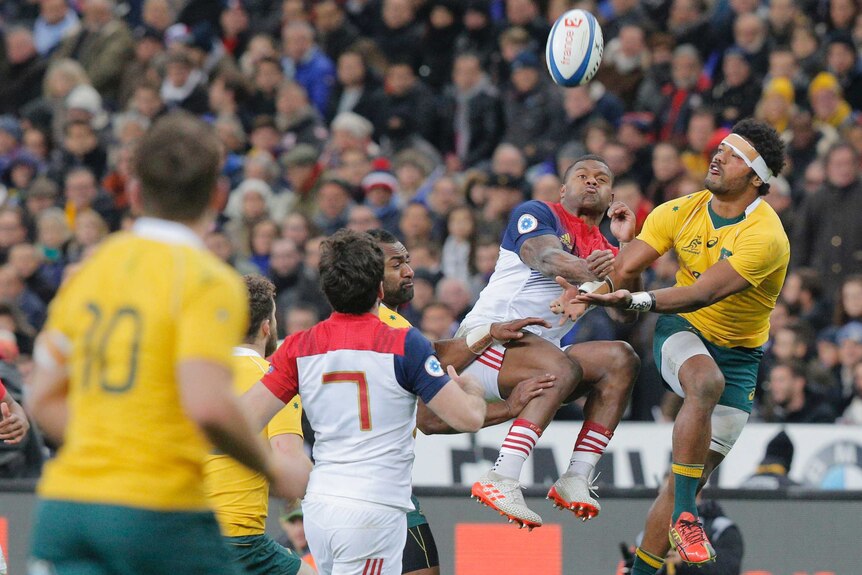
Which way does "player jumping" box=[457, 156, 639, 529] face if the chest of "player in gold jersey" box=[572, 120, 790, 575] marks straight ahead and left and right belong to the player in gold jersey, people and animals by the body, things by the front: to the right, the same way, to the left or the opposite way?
to the left

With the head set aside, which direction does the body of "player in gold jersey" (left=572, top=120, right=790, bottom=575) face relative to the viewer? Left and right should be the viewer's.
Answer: facing the viewer and to the left of the viewer

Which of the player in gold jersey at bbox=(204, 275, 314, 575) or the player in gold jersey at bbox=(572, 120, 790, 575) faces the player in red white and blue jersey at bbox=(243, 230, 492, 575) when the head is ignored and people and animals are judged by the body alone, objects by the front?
the player in gold jersey at bbox=(572, 120, 790, 575)

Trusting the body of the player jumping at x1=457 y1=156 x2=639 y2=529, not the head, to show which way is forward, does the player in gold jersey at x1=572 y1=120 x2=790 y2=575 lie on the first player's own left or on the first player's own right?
on the first player's own left

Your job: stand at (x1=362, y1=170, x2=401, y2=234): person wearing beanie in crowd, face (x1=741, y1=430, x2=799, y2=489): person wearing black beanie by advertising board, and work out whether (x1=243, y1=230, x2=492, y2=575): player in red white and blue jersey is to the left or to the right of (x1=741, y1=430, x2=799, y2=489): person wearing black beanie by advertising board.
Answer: right

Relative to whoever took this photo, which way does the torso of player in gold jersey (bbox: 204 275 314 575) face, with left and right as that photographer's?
facing away from the viewer and to the right of the viewer

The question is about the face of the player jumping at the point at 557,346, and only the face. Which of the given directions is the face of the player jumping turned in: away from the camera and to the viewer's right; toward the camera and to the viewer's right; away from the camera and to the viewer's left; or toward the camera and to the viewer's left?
toward the camera and to the viewer's right

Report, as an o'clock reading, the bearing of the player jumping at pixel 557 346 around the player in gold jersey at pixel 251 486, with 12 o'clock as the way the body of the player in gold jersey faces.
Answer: The player jumping is roughly at 1 o'clock from the player in gold jersey.

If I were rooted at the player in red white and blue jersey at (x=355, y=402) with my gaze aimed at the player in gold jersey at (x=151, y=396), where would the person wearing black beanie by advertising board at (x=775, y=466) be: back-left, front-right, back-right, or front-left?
back-left

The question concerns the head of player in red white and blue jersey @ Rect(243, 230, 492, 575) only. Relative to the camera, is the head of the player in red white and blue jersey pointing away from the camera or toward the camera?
away from the camera

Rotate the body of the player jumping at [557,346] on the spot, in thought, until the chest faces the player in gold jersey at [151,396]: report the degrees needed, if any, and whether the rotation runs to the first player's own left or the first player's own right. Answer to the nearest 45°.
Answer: approximately 45° to the first player's own right

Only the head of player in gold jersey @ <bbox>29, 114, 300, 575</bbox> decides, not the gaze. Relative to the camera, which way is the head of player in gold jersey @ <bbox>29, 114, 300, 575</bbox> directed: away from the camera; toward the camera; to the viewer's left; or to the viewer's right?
away from the camera

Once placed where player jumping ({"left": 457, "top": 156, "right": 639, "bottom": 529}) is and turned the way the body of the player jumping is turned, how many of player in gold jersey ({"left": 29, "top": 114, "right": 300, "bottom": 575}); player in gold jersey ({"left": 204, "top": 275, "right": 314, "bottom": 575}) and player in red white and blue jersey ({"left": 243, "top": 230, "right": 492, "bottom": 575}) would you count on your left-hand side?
0

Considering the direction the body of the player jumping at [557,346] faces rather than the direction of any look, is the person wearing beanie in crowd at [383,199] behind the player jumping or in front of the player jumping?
behind

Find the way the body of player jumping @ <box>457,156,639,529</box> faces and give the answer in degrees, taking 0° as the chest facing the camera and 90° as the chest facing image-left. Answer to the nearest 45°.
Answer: approximately 315°

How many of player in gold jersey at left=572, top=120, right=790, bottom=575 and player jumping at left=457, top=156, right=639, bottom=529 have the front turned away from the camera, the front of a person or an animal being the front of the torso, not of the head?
0

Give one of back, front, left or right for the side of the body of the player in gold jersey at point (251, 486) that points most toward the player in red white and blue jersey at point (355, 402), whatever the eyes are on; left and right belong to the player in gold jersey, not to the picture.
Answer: right

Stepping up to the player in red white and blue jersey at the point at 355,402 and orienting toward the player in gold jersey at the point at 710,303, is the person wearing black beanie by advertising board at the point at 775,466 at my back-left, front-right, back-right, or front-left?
front-left

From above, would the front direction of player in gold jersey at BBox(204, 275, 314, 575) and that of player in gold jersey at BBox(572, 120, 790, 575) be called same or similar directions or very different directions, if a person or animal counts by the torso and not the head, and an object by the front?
very different directions

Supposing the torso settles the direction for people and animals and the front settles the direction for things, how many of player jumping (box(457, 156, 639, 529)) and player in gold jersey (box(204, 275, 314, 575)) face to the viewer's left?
0
